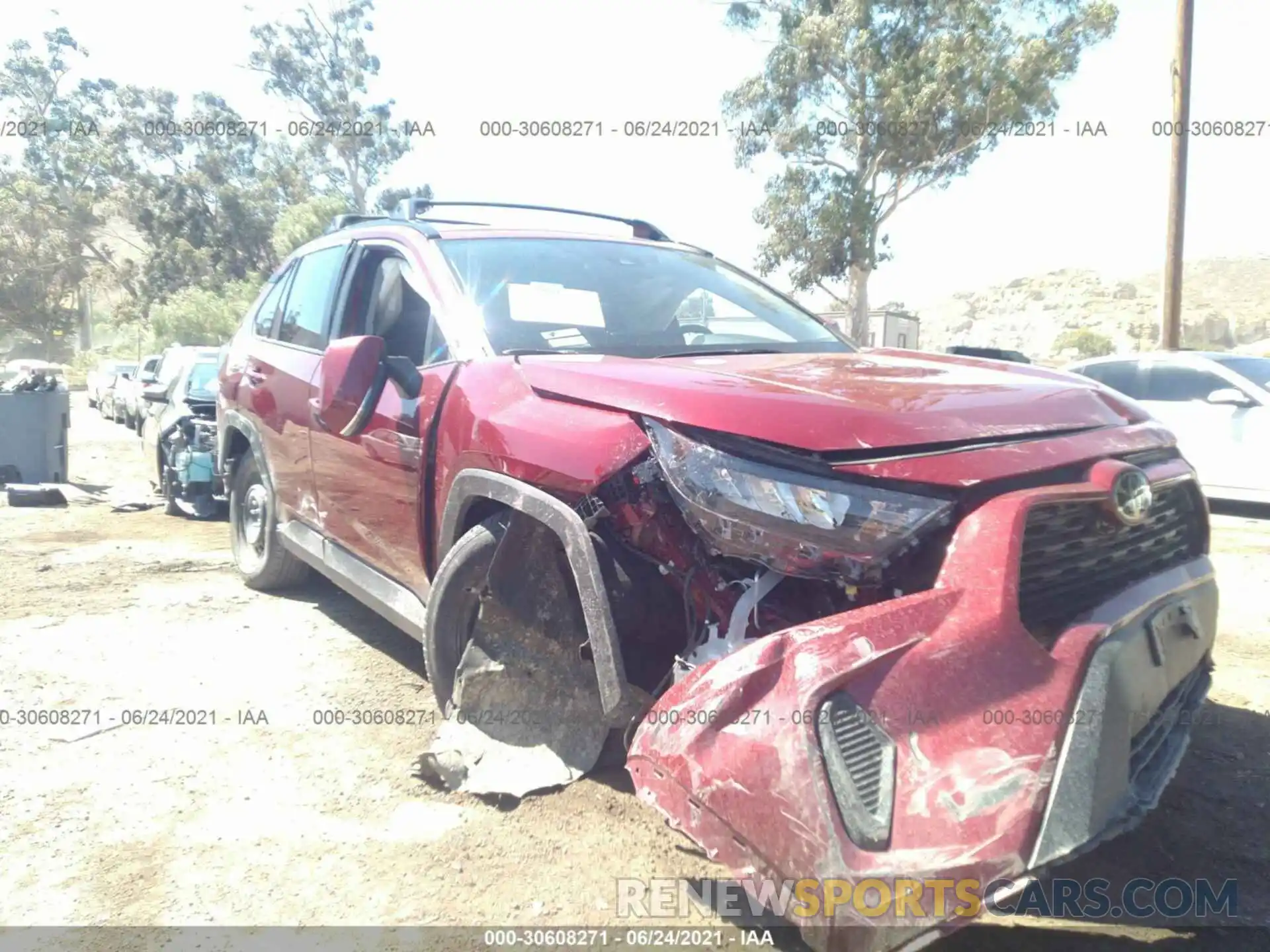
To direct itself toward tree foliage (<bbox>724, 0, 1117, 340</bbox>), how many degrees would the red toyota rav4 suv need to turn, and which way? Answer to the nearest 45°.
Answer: approximately 135° to its left

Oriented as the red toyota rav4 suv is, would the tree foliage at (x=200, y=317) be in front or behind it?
behind

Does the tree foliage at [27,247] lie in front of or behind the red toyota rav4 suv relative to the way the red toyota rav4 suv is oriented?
behind

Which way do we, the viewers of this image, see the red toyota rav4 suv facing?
facing the viewer and to the right of the viewer

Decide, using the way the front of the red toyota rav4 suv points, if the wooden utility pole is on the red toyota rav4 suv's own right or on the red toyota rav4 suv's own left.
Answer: on the red toyota rav4 suv's own left

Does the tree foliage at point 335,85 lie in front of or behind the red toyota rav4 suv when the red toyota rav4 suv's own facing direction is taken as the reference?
behind

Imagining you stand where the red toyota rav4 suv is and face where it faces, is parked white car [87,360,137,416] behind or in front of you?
behind

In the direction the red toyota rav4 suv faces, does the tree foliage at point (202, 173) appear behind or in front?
behind

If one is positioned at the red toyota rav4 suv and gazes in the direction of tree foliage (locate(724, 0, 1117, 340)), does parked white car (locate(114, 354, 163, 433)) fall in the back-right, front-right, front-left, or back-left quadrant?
front-left

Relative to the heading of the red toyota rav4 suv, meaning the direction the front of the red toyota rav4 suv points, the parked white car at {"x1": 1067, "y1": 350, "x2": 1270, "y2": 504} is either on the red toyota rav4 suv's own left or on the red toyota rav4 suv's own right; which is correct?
on the red toyota rav4 suv's own left
